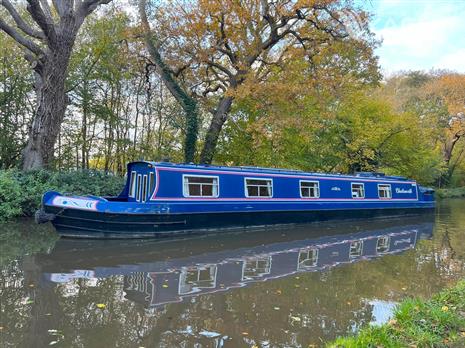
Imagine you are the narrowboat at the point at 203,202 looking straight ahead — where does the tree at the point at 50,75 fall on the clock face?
The tree is roughly at 2 o'clock from the narrowboat.

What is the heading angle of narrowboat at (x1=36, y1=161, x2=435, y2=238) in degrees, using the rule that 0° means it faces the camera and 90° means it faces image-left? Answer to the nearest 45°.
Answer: approximately 45°

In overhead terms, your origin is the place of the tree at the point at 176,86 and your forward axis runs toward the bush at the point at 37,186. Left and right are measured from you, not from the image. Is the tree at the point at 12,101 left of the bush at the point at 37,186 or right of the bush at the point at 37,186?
right

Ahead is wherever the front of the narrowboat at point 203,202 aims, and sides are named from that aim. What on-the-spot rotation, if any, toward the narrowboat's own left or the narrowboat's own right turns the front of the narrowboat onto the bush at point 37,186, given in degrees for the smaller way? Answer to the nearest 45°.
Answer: approximately 45° to the narrowboat's own right

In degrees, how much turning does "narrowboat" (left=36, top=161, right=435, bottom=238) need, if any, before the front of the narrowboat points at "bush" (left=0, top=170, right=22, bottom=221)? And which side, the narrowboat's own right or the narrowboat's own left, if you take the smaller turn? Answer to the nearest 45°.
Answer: approximately 45° to the narrowboat's own right

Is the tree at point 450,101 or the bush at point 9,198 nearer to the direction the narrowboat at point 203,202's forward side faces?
the bush

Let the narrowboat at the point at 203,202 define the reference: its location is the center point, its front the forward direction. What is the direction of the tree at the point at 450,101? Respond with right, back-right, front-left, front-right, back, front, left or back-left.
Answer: back
